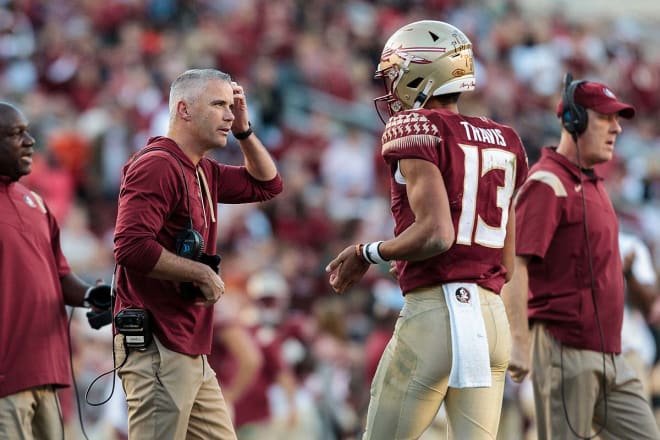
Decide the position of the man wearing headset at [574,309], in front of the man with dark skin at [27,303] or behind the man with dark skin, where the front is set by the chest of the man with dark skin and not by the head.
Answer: in front

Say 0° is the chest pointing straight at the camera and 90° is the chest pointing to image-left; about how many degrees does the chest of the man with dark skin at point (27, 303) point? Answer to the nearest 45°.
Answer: approximately 315°

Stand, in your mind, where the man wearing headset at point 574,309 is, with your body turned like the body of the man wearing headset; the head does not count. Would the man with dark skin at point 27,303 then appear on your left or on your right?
on your right

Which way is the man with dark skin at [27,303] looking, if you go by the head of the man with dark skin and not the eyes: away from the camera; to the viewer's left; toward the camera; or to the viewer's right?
to the viewer's right

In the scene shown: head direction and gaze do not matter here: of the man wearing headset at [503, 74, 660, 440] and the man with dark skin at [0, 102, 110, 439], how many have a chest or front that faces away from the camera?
0
